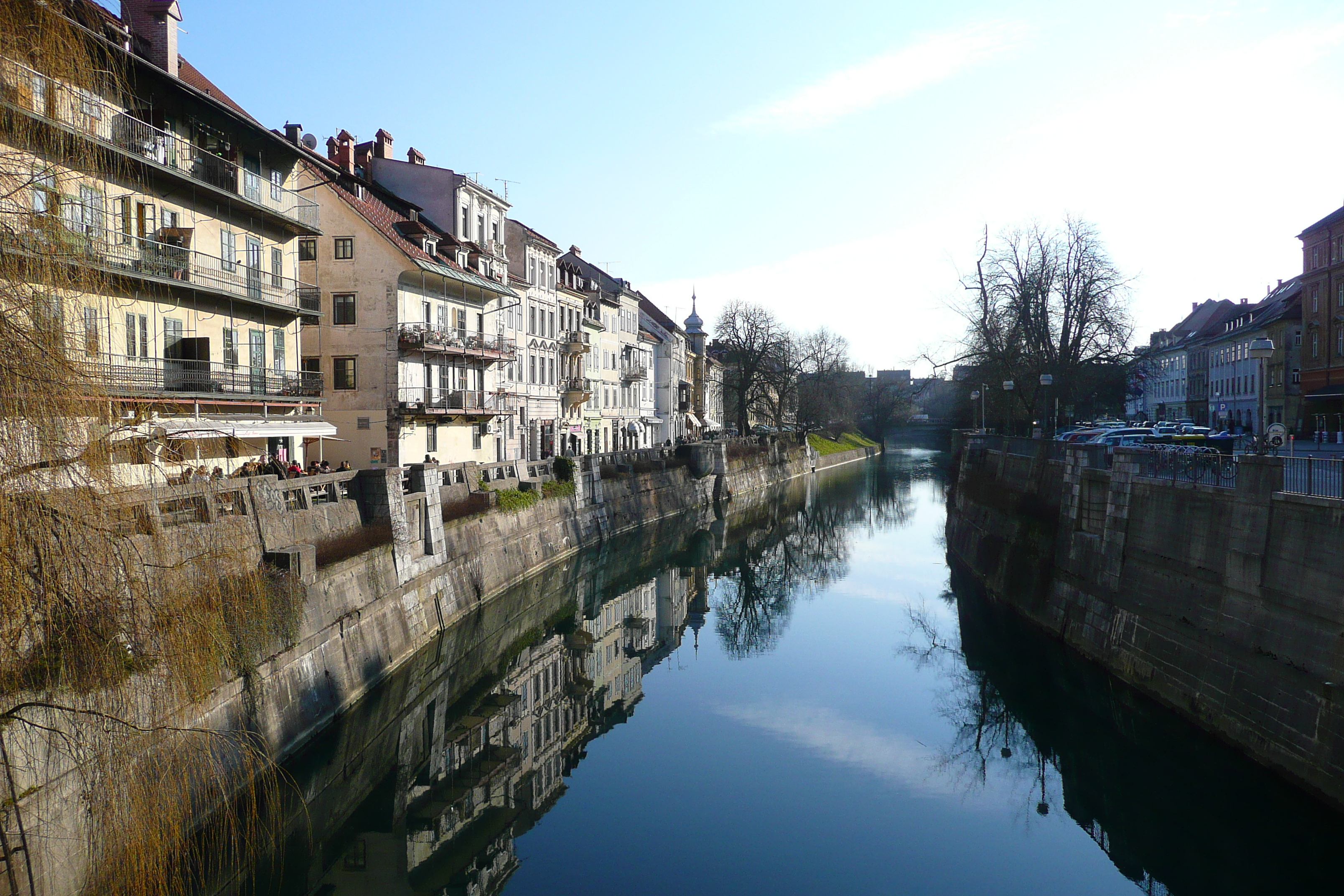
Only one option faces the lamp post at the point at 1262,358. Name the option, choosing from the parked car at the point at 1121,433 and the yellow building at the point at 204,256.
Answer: the yellow building

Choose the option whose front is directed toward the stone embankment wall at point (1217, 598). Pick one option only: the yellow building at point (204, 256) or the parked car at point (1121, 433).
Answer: the yellow building

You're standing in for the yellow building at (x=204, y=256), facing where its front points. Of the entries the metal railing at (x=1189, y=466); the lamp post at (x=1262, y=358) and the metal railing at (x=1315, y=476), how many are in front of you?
3

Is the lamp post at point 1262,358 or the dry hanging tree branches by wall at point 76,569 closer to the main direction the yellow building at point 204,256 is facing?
the lamp post

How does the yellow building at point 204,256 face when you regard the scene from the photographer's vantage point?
facing the viewer and to the right of the viewer

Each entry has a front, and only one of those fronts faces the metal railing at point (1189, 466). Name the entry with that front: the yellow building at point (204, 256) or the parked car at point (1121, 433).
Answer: the yellow building

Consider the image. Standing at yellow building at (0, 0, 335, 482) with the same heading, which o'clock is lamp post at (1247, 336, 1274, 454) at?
The lamp post is roughly at 12 o'clock from the yellow building.

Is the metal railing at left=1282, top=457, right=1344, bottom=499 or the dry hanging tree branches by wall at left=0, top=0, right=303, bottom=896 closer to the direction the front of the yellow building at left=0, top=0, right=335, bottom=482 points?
the metal railing

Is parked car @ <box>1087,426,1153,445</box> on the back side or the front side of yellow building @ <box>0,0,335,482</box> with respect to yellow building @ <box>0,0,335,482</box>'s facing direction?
on the front side
